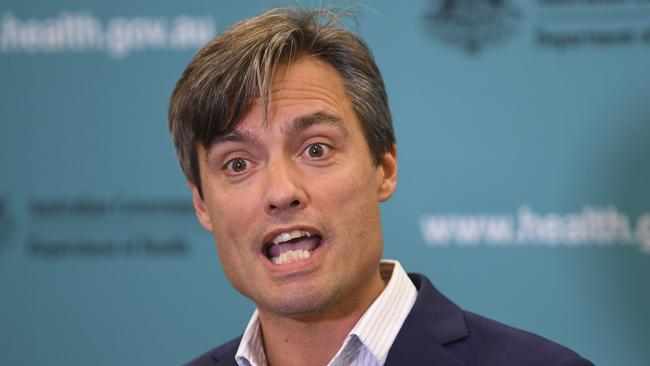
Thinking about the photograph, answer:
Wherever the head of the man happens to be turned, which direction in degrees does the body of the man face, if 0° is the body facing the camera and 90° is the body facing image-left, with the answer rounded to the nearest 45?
approximately 45°
